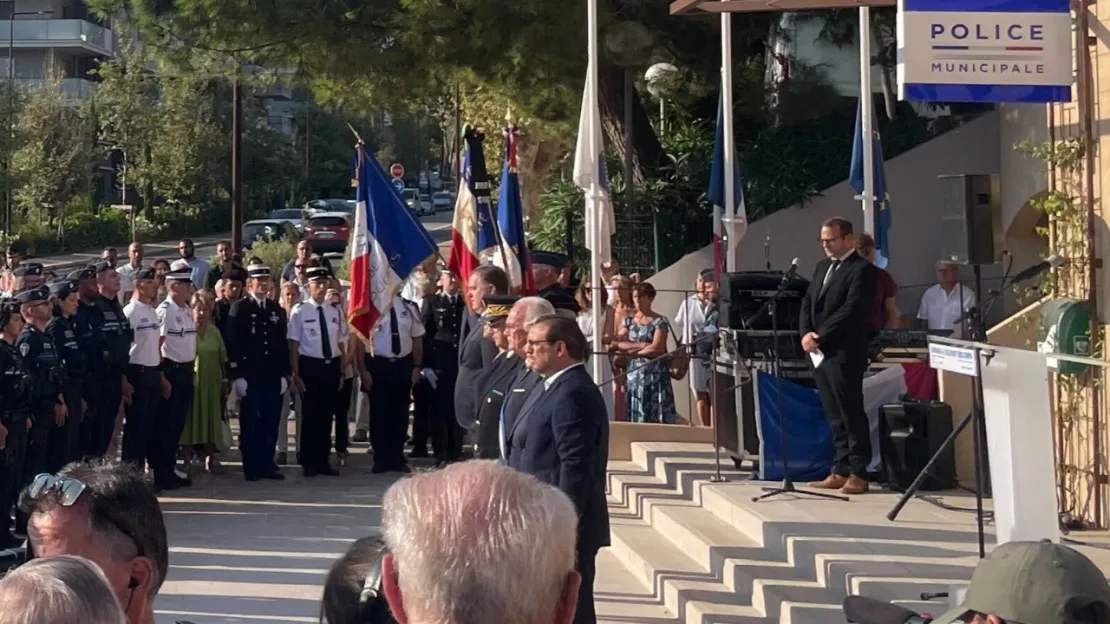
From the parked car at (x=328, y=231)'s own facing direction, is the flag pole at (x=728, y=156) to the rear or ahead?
to the rear

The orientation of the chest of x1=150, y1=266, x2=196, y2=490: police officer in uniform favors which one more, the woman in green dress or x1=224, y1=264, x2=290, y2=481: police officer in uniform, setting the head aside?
the police officer in uniform

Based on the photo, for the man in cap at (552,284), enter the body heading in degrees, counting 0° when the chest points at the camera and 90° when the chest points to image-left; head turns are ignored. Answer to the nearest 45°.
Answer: approximately 90°

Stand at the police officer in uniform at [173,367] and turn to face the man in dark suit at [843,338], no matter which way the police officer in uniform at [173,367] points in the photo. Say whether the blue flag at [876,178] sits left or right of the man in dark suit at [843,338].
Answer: left

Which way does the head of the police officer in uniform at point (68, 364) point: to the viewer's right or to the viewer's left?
to the viewer's right

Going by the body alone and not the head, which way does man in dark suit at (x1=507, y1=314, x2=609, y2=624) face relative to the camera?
to the viewer's left

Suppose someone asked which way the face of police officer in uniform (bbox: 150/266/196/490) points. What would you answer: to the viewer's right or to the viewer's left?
to the viewer's right

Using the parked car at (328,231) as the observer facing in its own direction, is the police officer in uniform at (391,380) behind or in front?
behind

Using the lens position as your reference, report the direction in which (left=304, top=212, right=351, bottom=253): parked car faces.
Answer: facing away from the viewer

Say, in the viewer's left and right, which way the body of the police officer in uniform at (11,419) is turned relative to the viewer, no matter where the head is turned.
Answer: facing to the right of the viewer

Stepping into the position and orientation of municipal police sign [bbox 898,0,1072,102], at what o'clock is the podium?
The podium is roughly at 12 o'clock from the municipal police sign.
